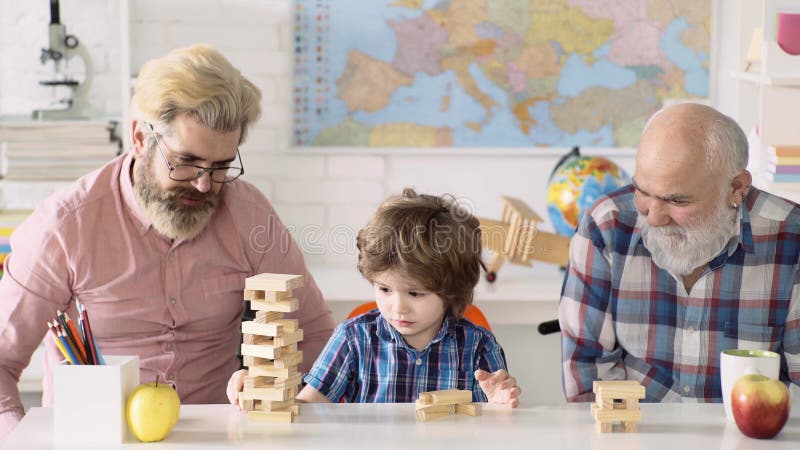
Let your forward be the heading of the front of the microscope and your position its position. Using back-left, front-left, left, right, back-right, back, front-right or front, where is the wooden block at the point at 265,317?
left

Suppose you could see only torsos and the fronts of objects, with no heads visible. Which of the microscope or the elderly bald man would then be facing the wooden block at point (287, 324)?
the elderly bald man

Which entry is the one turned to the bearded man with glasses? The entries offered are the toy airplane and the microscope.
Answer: the toy airplane

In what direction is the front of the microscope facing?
to the viewer's left

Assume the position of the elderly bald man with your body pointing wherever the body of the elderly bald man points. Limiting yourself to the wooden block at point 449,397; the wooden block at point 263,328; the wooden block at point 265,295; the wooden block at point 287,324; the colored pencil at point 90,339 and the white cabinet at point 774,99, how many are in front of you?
5

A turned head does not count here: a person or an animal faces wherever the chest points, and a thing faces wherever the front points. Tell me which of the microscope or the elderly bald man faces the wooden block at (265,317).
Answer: the elderly bald man

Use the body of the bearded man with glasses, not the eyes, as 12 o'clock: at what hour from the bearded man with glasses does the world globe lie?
The world globe is roughly at 8 o'clock from the bearded man with glasses.

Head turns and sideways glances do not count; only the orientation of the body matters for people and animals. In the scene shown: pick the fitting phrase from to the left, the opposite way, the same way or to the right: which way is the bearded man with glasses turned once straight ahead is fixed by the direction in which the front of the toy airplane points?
to the left

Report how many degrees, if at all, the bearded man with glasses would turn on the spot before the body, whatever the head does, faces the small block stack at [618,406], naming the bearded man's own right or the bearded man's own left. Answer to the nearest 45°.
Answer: approximately 45° to the bearded man's own left
